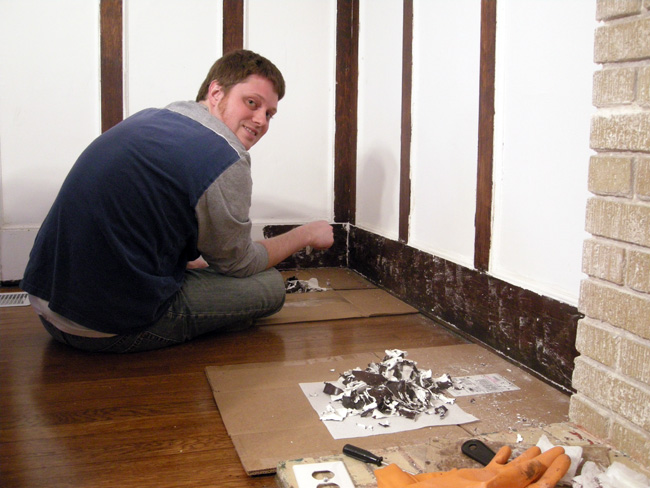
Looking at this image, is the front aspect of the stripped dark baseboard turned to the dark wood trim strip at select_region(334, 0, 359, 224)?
no

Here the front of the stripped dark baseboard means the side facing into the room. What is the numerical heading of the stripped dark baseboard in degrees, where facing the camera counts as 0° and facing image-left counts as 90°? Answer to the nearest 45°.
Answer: approximately 45°

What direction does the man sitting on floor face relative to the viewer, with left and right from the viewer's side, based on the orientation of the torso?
facing away from the viewer and to the right of the viewer

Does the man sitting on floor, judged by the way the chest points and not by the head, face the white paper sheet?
no

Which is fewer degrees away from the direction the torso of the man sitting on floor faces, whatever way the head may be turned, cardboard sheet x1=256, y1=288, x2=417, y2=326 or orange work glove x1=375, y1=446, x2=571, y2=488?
the cardboard sheet

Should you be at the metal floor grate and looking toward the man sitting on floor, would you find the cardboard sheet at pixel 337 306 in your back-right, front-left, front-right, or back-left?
front-left

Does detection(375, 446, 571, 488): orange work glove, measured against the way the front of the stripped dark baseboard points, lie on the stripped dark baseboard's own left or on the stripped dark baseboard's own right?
on the stripped dark baseboard's own left

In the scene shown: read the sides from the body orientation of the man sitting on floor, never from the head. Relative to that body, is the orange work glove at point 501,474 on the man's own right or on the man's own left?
on the man's own right

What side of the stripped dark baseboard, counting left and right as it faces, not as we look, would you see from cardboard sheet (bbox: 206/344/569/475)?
front
